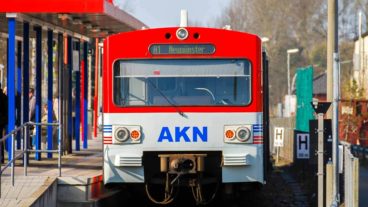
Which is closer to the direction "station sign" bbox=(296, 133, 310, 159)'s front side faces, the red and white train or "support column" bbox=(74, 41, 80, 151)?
the red and white train

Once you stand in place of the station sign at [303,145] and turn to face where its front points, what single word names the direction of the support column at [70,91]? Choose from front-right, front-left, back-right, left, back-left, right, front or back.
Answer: right

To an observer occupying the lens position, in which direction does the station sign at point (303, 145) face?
facing the viewer

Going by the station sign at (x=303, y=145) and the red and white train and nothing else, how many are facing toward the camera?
2

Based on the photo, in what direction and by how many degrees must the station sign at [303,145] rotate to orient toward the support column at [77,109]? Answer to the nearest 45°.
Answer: approximately 90° to its right

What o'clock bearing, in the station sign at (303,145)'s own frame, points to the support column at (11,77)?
The support column is roughly at 2 o'clock from the station sign.

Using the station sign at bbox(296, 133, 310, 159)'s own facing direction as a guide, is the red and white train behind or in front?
in front

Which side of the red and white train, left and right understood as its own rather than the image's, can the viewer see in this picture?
front
